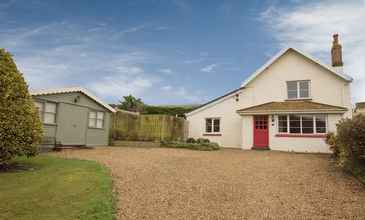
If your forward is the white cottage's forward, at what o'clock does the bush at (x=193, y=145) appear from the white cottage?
The bush is roughly at 2 o'clock from the white cottage.

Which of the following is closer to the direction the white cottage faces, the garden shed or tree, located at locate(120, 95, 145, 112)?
the garden shed

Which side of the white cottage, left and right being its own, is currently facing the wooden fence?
right

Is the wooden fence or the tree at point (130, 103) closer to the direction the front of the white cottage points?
the wooden fence

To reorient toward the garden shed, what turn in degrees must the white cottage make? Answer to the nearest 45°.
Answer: approximately 45° to its right

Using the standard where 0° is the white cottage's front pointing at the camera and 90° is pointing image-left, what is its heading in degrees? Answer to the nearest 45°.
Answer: approximately 0°

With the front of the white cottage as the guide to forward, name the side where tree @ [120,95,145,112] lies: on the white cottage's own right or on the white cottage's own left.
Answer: on the white cottage's own right
